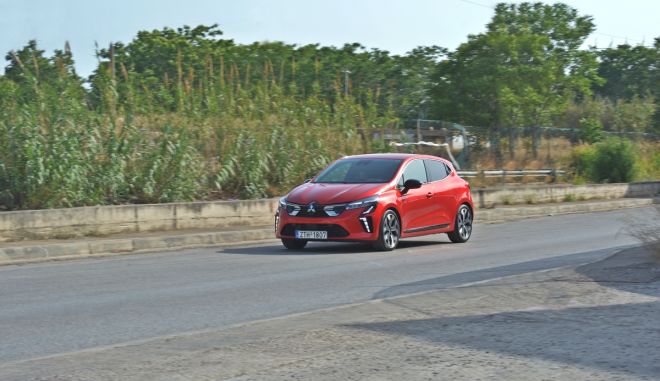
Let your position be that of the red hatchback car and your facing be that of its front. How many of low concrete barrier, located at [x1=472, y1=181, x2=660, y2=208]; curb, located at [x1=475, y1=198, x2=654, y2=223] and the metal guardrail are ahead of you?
0

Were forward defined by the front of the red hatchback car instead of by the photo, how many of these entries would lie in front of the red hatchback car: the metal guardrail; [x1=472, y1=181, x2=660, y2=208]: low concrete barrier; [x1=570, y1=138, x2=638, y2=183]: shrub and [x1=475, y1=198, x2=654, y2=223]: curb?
0

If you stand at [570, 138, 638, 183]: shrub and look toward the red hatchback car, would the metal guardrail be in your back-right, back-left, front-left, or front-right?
front-right

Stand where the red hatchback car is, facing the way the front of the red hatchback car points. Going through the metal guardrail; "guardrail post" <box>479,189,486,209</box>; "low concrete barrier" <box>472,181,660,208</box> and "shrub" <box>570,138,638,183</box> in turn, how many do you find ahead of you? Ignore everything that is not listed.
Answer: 0

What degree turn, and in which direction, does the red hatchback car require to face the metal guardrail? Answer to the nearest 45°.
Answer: approximately 135° to its right

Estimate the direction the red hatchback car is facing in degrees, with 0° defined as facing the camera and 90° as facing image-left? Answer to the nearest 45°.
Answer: approximately 45°

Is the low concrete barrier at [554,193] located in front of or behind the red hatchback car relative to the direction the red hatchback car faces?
behind

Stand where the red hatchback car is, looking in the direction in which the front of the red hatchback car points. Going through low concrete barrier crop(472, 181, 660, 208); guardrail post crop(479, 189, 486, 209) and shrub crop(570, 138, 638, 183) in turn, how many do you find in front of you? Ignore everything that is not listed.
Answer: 0

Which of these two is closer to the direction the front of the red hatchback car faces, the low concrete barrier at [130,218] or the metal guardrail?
the low concrete barrier

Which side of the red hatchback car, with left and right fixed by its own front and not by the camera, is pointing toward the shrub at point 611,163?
back

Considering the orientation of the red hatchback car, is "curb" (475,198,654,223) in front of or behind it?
behind
